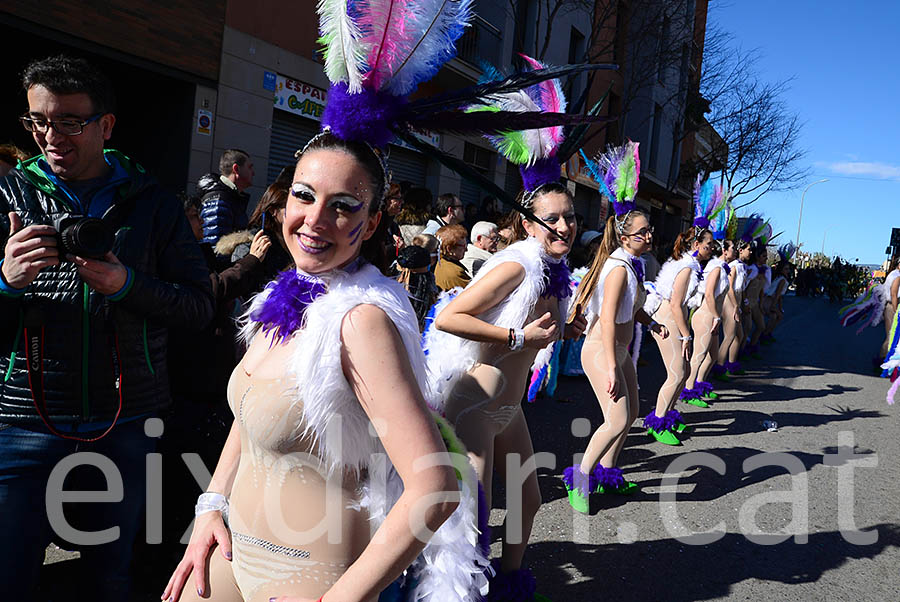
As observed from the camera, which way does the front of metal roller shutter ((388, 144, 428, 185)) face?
facing the viewer and to the right of the viewer

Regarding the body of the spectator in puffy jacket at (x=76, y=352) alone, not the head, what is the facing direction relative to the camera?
toward the camera

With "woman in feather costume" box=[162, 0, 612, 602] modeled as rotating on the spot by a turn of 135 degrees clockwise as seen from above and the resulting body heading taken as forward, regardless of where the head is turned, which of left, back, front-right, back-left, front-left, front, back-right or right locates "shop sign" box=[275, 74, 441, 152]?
front

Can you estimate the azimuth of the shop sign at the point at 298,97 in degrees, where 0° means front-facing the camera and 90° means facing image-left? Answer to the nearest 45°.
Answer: approximately 315°

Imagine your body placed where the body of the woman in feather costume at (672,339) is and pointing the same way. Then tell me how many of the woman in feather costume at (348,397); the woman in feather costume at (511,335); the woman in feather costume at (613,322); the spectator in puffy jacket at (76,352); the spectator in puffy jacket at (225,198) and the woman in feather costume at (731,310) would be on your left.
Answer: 1
